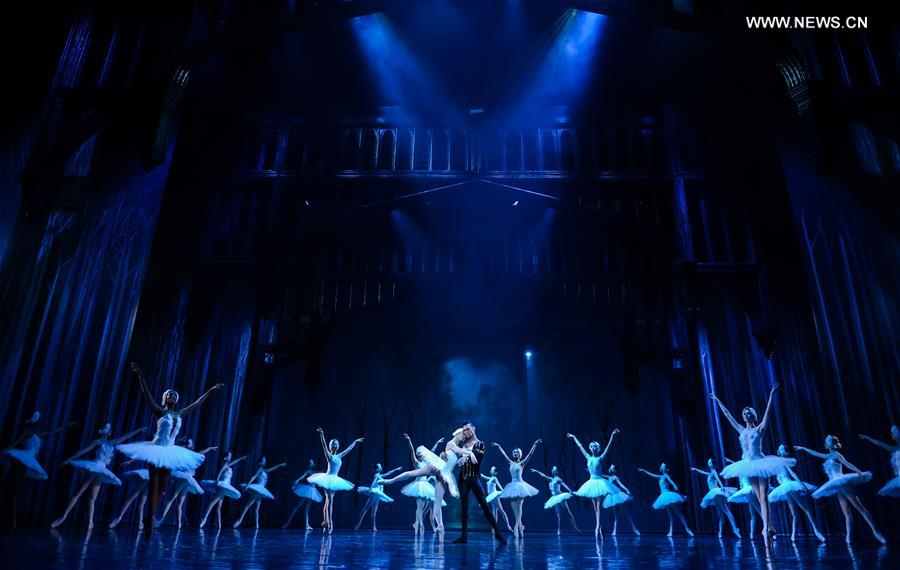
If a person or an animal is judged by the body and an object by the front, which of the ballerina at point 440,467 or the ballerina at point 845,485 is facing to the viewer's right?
the ballerina at point 440,467

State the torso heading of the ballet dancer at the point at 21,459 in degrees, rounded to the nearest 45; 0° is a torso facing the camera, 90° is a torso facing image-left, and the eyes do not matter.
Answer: approximately 315°

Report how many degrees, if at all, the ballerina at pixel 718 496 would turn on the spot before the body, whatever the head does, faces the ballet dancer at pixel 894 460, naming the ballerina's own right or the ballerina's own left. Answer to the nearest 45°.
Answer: approximately 90° to the ballerina's own left

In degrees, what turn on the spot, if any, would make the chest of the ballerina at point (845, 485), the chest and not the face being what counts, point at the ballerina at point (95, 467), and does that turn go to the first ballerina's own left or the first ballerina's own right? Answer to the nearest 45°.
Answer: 0° — they already face them

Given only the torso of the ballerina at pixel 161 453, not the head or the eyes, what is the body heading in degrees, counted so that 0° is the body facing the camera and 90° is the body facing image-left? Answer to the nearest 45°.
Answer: approximately 315°

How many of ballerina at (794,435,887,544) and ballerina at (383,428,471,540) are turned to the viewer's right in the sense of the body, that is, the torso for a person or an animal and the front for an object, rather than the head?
1

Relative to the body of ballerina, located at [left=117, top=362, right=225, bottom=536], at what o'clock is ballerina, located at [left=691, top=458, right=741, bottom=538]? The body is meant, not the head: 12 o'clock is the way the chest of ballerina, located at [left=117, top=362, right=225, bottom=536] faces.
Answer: ballerina, located at [left=691, top=458, right=741, bottom=538] is roughly at 10 o'clock from ballerina, located at [left=117, top=362, right=225, bottom=536].
